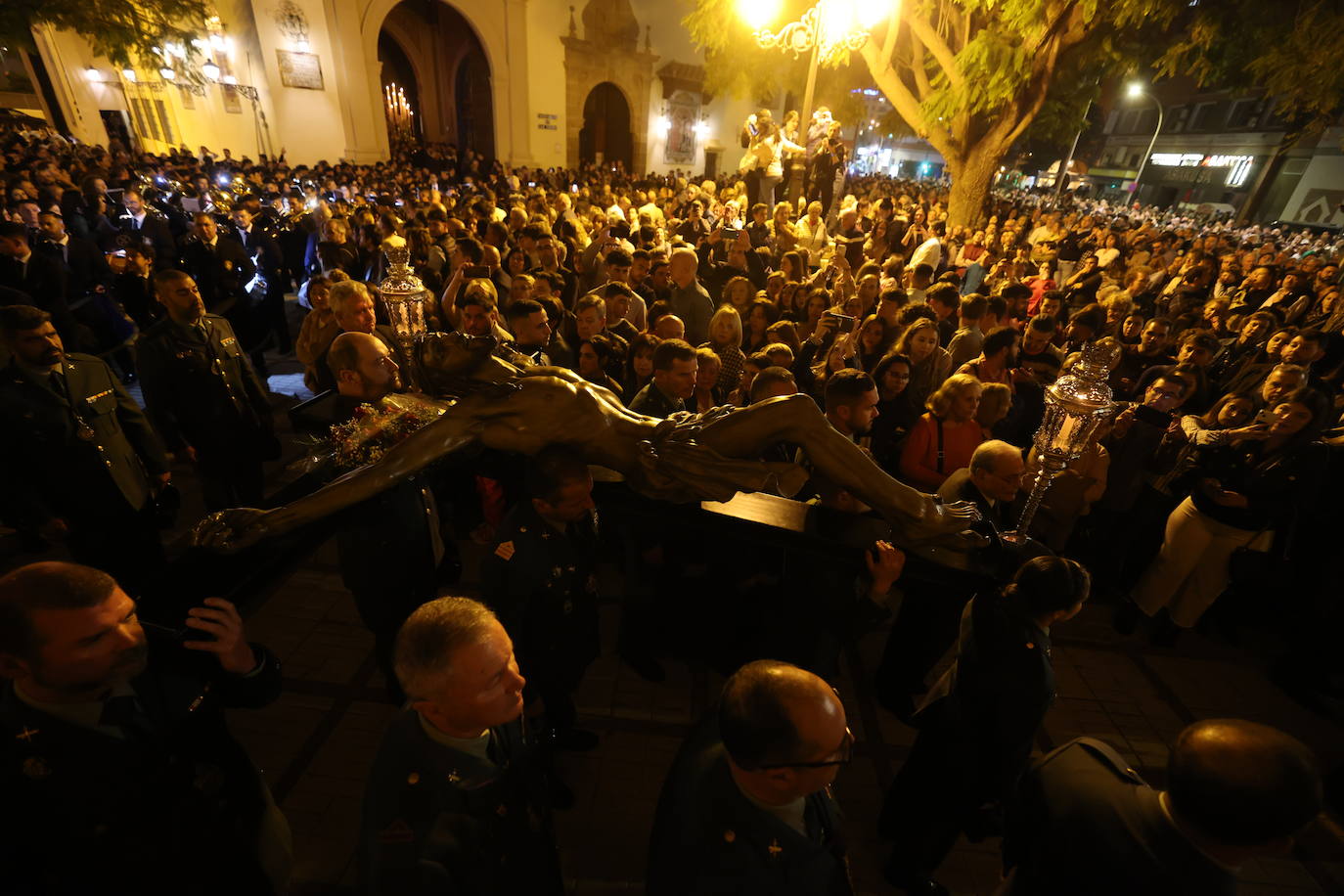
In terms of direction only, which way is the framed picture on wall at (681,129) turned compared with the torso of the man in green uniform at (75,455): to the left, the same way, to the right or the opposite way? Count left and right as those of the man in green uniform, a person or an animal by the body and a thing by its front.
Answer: to the right

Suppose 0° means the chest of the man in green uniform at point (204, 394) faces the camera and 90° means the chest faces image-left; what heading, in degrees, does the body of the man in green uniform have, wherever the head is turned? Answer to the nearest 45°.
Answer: approximately 315°

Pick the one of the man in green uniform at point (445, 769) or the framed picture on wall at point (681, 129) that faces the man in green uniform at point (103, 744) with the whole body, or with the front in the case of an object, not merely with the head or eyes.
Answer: the framed picture on wall

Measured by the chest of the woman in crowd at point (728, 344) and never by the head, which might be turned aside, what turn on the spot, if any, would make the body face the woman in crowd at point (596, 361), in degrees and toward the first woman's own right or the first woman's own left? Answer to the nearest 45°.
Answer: approximately 45° to the first woman's own right

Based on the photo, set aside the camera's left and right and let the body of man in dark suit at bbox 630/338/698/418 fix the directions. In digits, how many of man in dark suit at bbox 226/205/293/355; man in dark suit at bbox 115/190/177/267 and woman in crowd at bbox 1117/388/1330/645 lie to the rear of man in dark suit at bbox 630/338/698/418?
2

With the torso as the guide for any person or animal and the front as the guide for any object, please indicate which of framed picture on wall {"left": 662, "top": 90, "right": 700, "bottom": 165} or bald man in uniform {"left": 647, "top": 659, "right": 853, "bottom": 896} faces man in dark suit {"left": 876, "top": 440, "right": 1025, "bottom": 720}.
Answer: the framed picture on wall

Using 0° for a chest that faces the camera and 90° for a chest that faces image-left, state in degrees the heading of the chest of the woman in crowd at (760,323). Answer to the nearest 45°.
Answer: approximately 45°

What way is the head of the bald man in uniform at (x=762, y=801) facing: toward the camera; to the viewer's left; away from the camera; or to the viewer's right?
to the viewer's right

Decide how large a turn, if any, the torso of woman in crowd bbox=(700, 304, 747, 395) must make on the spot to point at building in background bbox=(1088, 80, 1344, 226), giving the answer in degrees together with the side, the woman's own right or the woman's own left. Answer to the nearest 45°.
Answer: approximately 135° to the woman's own left

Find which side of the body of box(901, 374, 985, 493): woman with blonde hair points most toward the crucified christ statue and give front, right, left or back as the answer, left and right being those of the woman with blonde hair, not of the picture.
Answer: right
